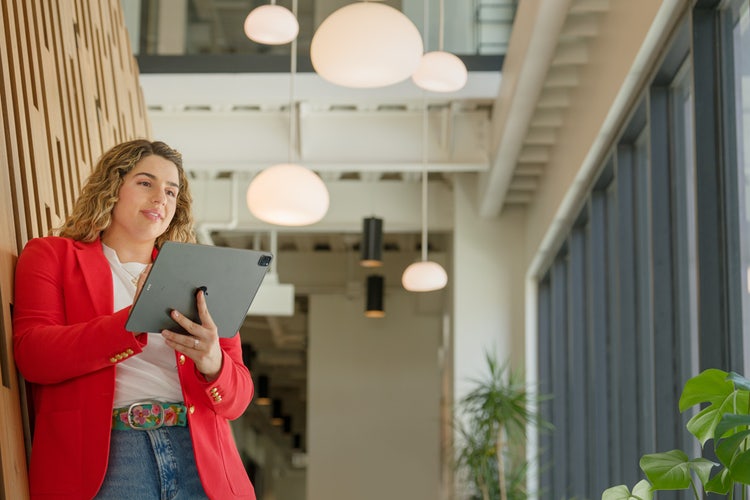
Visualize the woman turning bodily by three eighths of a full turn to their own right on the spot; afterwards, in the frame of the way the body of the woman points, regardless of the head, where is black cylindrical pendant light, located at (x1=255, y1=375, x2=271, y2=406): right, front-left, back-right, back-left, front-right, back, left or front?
right

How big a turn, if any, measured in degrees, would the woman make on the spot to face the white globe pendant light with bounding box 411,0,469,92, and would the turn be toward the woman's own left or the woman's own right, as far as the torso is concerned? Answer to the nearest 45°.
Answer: approximately 90° to the woman's own left

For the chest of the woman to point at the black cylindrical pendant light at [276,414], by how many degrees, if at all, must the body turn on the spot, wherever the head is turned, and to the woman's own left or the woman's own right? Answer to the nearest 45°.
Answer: approximately 135° to the woman's own left

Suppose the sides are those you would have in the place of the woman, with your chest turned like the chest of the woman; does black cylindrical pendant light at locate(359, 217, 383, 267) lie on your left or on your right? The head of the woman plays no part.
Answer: on your left

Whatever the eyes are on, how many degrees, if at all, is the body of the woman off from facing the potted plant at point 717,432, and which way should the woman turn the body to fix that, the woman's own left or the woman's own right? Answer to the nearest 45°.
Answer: approximately 45° to the woman's own left

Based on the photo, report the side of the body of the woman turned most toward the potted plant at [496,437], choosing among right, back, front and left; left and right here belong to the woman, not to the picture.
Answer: left

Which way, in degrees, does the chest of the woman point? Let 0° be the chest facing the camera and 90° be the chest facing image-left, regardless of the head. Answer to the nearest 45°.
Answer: approximately 315°
